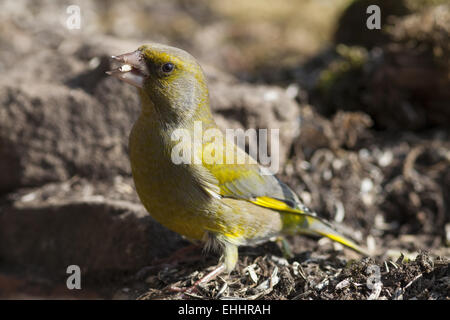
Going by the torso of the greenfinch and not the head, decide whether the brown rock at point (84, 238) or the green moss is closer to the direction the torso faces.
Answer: the brown rock

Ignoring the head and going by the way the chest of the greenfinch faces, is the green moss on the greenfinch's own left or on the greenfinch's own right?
on the greenfinch's own right

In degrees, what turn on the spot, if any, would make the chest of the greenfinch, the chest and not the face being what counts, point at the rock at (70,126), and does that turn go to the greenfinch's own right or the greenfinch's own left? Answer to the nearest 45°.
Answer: approximately 45° to the greenfinch's own right

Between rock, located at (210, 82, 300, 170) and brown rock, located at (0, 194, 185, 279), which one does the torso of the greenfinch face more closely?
the brown rock

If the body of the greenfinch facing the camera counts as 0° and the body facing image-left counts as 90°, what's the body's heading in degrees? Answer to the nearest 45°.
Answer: approximately 90°

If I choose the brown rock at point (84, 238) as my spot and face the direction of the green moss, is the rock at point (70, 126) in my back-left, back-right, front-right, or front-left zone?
front-left

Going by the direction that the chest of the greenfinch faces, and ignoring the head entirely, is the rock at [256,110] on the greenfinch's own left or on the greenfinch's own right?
on the greenfinch's own right
